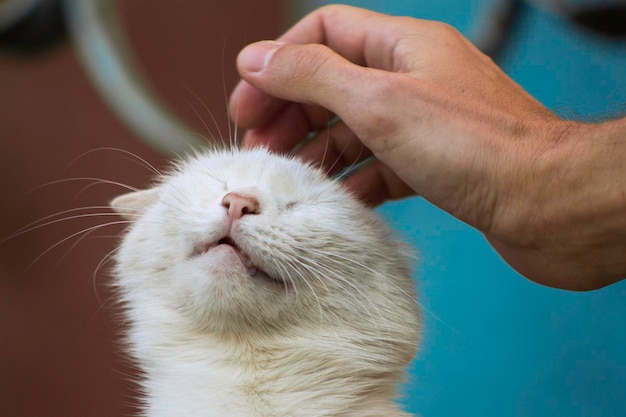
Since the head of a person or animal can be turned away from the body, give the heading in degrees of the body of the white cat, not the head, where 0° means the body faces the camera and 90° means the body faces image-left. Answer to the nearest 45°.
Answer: approximately 0°
